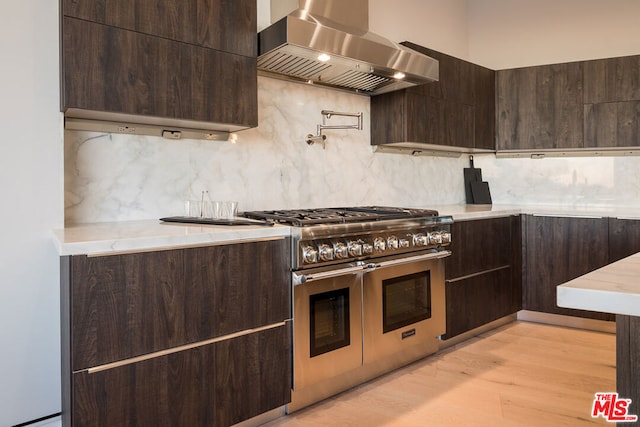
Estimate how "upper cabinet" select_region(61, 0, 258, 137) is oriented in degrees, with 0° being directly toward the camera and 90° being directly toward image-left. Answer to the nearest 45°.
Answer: approximately 315°

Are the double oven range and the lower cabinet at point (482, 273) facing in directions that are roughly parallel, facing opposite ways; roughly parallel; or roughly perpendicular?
roughly parallel

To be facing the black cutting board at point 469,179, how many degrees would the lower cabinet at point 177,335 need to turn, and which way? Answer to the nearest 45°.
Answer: approximately 90° to its left

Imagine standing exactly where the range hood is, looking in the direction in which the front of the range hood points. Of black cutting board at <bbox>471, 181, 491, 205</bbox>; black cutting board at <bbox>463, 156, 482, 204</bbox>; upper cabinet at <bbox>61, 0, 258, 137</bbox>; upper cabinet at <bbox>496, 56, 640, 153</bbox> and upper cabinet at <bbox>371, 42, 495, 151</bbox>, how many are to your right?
1

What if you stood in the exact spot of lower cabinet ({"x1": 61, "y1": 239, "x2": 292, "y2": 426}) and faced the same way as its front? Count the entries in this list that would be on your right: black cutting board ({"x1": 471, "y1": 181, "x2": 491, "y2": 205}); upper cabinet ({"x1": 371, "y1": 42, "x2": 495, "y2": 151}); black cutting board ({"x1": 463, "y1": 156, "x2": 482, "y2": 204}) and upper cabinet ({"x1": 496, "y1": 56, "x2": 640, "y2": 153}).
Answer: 0

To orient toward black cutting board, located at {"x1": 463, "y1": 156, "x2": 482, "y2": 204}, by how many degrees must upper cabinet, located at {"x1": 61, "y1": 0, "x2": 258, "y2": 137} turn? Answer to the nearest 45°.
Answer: approximately 90° to its left

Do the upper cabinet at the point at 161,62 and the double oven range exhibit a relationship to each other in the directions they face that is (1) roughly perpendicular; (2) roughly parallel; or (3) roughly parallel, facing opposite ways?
roughly parallel

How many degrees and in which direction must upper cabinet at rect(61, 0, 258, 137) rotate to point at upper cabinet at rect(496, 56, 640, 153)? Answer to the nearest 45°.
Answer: approximately 45° to its left

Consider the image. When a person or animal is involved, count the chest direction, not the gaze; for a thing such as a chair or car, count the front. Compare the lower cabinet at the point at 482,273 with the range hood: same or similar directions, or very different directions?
same or similar directions

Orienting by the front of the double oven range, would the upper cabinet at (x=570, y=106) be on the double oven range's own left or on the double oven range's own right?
on the double oven range's own left

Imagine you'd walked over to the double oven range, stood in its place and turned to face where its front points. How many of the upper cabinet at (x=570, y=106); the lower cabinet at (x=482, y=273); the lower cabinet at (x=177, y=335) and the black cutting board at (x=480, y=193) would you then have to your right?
1

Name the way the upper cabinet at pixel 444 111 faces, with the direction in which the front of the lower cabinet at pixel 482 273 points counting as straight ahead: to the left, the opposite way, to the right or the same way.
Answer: the same way

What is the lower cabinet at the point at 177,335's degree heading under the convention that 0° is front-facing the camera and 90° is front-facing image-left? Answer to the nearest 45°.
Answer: approximately 315°

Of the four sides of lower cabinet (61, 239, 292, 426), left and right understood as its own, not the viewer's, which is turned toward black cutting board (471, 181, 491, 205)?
left

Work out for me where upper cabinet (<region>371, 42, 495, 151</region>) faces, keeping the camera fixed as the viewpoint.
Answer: facing the viewer and to the right of the viewer
